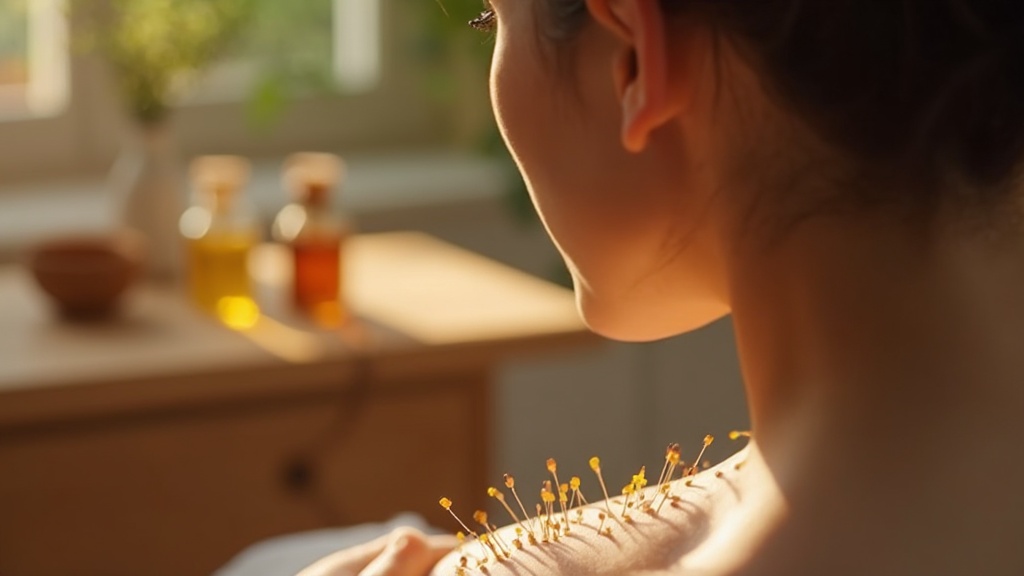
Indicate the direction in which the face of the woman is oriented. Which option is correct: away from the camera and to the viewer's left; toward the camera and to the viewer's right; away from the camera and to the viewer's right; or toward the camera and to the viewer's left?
away from the camera and to the viewer's left

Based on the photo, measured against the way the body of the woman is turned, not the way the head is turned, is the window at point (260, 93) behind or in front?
in front

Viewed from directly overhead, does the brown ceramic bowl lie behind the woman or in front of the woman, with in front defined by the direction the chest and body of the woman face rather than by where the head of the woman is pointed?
in front

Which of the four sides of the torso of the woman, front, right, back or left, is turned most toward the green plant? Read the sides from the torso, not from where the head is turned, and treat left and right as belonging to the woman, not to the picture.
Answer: front

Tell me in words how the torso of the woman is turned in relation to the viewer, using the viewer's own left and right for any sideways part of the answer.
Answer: facing away from the viewer and to the left of the viewer
